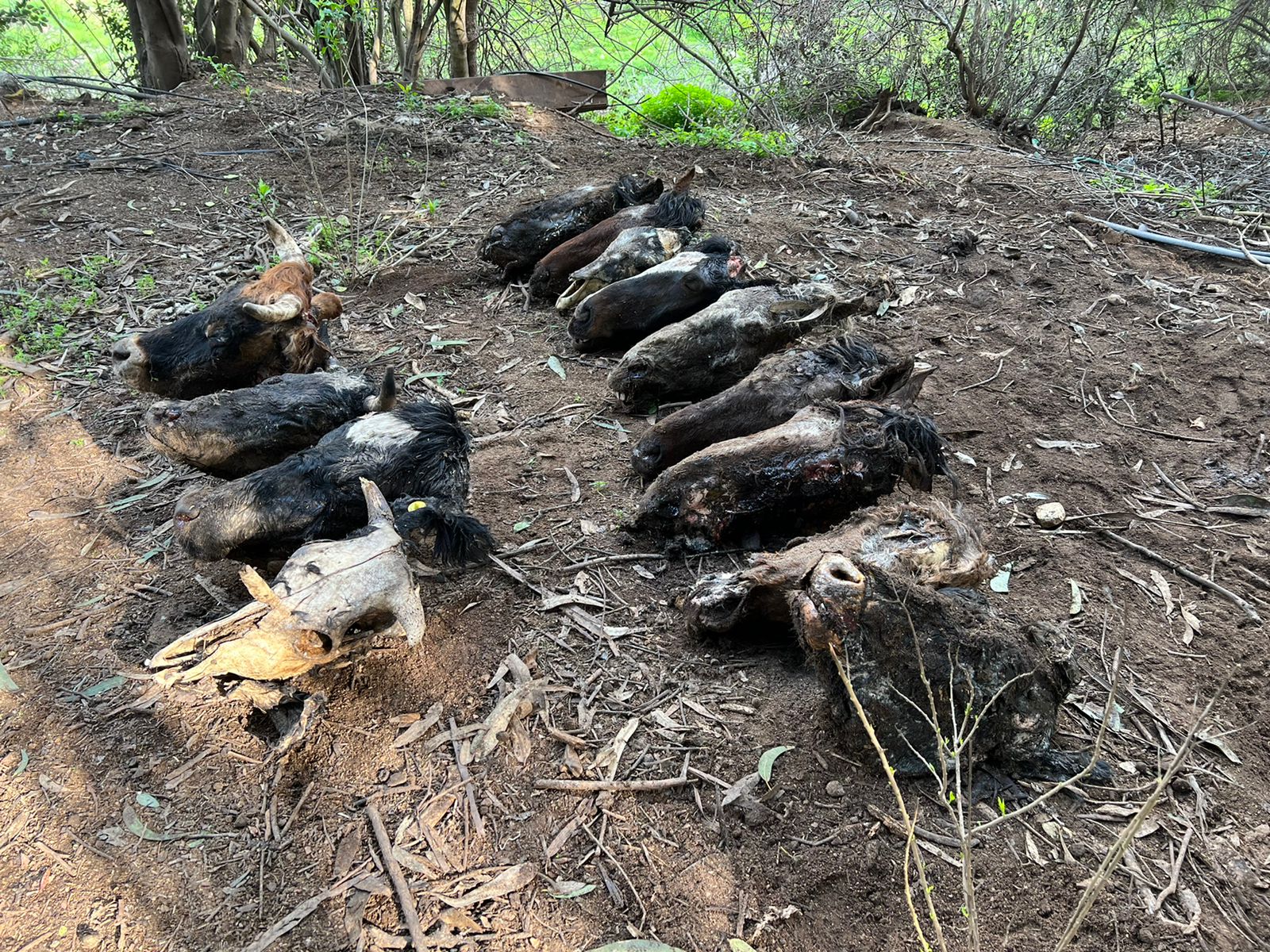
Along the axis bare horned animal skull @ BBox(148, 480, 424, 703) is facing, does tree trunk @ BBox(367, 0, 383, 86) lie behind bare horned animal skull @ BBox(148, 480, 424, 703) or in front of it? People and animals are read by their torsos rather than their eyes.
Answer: behind

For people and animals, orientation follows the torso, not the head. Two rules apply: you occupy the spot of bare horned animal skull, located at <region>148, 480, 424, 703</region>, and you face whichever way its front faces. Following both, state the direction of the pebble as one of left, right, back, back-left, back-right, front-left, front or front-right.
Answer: back-left

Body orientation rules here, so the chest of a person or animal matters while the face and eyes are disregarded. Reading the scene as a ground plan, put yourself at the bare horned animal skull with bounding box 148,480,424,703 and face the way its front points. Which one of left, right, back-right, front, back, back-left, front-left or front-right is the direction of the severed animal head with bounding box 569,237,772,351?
back

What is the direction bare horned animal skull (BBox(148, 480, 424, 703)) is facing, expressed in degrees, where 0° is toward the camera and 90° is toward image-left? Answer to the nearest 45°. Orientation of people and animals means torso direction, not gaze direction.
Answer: approximately 45°

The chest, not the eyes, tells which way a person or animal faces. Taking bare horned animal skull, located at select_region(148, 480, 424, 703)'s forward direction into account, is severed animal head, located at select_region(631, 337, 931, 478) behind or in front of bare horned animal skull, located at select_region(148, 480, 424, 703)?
behind

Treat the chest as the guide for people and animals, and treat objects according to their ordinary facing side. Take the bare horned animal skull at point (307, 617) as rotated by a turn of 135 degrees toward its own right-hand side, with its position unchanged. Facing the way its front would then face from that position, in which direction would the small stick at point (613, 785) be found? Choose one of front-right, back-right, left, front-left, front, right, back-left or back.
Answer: back-right

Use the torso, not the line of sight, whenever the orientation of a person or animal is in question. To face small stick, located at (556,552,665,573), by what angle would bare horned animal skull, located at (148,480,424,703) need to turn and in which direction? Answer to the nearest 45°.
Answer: approximately 135° to its left

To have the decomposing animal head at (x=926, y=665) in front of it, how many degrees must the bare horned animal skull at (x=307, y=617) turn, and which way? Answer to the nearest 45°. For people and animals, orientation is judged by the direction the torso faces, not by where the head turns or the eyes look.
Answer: approximately 90° to its left

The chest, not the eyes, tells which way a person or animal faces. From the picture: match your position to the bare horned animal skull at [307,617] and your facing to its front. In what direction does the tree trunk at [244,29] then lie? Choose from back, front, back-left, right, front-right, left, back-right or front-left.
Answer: back-right

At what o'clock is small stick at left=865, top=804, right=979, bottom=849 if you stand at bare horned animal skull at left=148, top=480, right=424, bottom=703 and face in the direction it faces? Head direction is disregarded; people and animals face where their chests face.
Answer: The small stick is roughly at 9 o'clock from the bare horned animal skull.

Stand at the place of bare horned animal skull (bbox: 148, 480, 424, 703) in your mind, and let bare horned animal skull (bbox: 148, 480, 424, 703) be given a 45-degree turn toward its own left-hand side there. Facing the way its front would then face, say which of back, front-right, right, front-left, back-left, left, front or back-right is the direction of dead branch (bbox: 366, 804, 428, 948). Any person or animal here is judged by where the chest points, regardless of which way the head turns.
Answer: front

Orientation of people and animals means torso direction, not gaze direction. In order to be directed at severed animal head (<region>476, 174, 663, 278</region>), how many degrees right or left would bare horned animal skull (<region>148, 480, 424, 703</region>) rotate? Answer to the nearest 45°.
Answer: approximately 180°

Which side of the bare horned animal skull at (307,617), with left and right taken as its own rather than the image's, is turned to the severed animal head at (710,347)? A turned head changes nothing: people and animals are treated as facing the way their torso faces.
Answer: back

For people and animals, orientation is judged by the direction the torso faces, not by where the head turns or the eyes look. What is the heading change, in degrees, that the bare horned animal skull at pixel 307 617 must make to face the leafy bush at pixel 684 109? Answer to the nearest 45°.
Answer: approximately 180°
